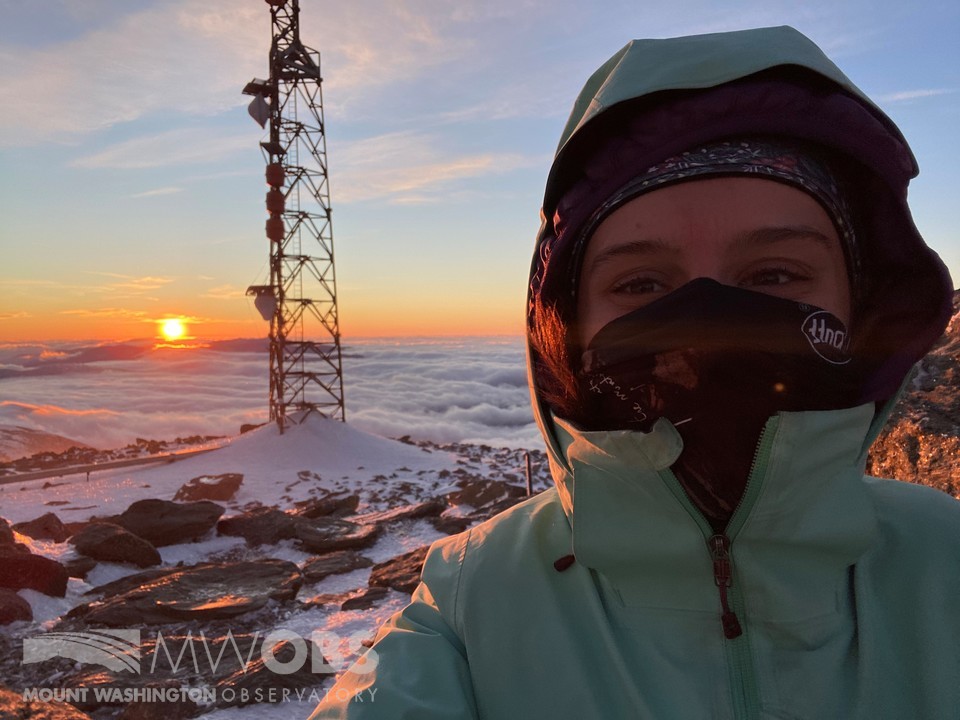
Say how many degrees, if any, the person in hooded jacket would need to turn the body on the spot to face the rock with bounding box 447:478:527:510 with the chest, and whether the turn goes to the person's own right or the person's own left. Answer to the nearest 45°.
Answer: approximately 180°

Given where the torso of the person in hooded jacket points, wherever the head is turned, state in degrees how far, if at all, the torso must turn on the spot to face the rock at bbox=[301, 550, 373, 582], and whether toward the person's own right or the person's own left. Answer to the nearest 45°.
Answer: approximately 135° to the person's own right

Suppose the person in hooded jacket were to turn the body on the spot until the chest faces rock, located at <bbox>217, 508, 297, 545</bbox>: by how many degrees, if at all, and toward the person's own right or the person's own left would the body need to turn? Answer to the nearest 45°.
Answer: approximately 135° to the person's own right

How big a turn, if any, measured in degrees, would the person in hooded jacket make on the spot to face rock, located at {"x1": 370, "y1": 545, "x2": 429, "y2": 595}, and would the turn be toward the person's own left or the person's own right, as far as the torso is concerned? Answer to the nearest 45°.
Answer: approximately 135° to the person's own right

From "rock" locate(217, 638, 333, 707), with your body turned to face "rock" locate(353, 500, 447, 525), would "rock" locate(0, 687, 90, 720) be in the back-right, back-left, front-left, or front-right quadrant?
back-left

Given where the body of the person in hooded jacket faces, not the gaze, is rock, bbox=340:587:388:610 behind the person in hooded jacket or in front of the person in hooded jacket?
behind

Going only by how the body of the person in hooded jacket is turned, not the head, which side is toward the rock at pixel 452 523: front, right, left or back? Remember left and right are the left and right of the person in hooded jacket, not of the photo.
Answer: back

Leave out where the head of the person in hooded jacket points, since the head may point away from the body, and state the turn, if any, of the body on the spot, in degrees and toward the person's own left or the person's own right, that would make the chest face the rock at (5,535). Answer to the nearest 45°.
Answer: approximately 135° to the person's own right

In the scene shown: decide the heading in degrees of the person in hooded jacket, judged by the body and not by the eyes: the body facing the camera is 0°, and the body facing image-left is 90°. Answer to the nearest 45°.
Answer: approximately 0°

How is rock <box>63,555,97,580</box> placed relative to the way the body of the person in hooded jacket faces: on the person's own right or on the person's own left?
on the person's own right
